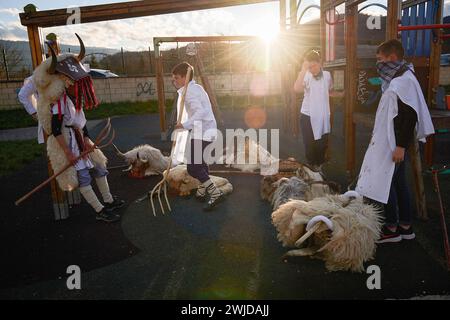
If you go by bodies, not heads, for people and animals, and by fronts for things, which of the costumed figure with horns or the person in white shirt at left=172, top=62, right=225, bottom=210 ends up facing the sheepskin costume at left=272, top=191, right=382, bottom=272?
the costumed figure with horns

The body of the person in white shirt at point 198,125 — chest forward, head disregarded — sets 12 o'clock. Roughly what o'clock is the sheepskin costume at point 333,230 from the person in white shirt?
The sheepskin costume is roughly at 8 o'clock from the person in white shirt.

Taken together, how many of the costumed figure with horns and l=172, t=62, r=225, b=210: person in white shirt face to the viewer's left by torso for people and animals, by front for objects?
1

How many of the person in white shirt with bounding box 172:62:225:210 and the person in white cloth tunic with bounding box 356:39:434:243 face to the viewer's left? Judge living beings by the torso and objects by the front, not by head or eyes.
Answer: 2

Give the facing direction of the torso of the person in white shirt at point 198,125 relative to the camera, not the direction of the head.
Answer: to the viewer's left

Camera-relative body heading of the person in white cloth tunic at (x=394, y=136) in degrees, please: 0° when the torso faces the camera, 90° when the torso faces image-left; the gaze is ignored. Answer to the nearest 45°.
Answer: approximately 90°

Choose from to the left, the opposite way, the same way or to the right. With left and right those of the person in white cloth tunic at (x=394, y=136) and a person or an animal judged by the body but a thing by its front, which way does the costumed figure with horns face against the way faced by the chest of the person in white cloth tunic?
the opposite way

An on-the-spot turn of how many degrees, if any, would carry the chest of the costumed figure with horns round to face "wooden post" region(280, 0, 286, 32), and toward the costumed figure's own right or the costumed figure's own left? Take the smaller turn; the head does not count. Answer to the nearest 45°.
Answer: approximately 90° to the costumed figure's own left

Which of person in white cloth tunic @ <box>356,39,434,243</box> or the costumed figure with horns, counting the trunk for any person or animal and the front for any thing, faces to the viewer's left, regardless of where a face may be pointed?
the person in white cloth tunic

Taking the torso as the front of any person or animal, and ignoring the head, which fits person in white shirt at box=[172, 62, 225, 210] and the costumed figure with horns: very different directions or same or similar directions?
very different directions

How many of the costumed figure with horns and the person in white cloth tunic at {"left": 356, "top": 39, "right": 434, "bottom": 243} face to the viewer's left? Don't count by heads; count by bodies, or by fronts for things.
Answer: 1

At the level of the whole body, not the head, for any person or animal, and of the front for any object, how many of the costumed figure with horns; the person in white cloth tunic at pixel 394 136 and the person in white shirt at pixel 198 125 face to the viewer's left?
2
